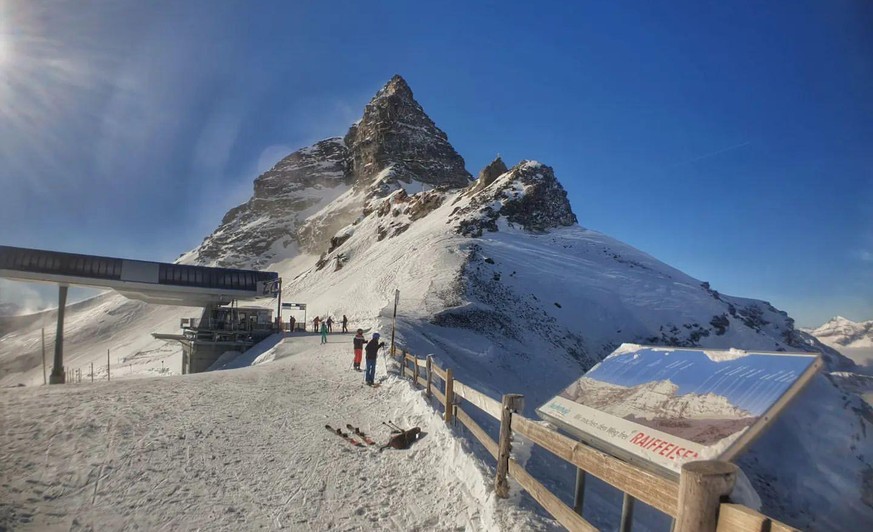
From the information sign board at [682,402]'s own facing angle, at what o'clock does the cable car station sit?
The cable car station is roughly at 2 o'clock from the information sign board.

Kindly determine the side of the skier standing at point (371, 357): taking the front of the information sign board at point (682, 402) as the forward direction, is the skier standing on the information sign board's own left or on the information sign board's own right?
on the information sign board's own right

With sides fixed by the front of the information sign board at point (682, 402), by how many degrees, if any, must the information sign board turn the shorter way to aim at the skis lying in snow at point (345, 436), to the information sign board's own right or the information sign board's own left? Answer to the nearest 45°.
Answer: approximately 45° to the information sign board's own right

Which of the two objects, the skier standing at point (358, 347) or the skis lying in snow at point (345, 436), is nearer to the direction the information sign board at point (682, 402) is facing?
the skis lying in snow

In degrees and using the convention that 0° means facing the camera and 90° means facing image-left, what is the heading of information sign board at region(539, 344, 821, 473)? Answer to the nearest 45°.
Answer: approximately 45°
